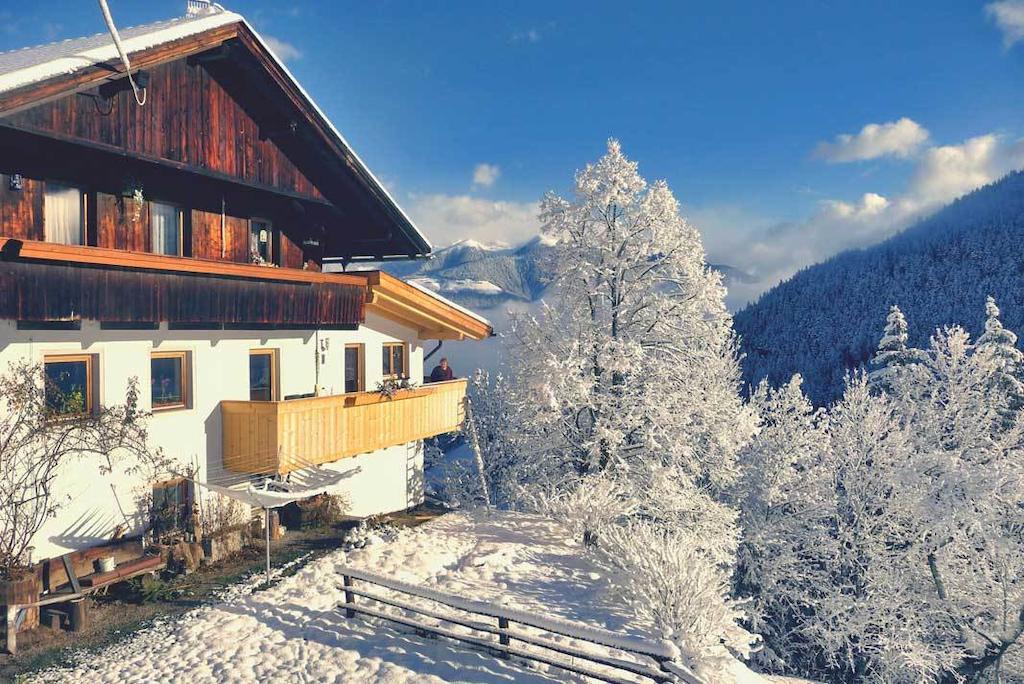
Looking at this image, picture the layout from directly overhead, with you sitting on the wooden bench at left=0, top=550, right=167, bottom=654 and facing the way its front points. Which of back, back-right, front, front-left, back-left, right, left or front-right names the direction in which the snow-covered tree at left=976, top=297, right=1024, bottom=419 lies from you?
front-left

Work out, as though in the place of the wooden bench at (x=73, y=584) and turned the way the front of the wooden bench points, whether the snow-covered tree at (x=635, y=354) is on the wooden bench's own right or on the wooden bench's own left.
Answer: on the wooden bench's own left

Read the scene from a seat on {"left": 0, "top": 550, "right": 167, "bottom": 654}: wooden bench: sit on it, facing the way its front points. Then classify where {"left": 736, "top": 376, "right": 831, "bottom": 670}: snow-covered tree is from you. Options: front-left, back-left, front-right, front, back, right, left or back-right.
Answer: front-left

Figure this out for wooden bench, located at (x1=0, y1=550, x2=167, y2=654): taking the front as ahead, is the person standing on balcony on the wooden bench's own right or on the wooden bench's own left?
on the wooden bench's own left

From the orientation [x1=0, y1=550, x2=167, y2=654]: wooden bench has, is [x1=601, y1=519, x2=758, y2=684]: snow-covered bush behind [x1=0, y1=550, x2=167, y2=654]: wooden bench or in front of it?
in front

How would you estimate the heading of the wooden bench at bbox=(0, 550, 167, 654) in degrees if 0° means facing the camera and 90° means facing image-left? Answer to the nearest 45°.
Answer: approximately 315°

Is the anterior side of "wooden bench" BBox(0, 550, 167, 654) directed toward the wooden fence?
yes

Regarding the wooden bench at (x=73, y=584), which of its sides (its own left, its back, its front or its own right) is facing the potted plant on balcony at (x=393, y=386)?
left

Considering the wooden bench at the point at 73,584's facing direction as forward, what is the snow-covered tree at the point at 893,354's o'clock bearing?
The snow-covered tree is roughly at 10 o'clock from the wooden bench.

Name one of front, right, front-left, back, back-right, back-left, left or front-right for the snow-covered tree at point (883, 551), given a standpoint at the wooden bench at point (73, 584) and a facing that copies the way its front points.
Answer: front-left
